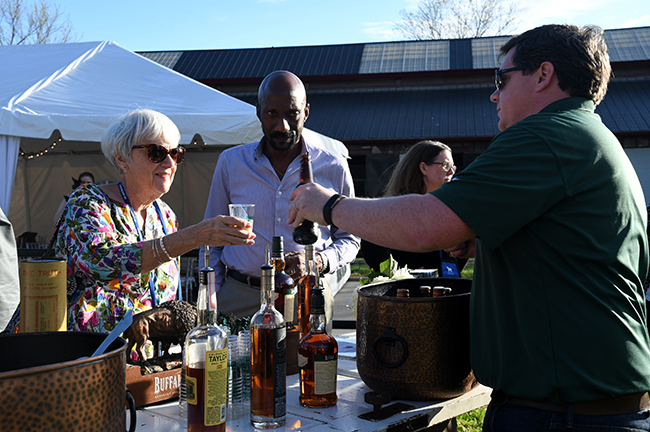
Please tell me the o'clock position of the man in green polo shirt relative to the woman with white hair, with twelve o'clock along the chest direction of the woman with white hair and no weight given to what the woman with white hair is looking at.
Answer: The man in green polo shirt is roughly at 12 o'clock from the woman with white hair.

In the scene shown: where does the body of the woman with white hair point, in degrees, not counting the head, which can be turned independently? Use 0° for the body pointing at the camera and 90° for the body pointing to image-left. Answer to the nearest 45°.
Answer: approximately 315°

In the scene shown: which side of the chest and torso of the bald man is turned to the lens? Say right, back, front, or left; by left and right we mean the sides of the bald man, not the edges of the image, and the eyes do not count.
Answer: front

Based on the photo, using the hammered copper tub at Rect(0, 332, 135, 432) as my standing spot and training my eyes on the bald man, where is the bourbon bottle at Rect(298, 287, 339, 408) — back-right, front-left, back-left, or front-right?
front-right

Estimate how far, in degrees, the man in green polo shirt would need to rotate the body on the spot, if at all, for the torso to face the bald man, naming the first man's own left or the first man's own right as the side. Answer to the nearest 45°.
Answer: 0° — they already face them

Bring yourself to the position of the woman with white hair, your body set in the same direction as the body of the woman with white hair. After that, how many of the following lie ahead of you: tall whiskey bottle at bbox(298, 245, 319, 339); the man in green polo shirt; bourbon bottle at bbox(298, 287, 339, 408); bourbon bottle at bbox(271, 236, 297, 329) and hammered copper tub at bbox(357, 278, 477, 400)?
5

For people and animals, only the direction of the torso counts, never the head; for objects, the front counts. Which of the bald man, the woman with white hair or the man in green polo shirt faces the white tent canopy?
the man in green polo shirt

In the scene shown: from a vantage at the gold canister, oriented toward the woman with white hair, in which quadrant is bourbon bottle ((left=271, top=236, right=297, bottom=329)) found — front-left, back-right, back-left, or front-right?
front-right

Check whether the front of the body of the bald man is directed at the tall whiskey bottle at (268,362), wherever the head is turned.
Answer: yes

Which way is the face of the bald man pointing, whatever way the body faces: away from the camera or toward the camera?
toward the camera

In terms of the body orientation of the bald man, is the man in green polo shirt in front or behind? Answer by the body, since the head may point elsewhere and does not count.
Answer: in front

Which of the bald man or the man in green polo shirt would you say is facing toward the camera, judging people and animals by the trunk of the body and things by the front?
the bald man

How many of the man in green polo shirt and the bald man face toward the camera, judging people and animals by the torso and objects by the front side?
1

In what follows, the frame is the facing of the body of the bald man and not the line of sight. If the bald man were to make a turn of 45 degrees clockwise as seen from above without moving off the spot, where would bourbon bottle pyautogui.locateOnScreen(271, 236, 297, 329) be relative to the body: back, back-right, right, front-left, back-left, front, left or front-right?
front-left

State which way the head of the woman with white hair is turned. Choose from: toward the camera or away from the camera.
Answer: toward the camera

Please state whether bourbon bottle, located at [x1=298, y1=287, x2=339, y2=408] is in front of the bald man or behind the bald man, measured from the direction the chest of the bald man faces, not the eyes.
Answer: in front

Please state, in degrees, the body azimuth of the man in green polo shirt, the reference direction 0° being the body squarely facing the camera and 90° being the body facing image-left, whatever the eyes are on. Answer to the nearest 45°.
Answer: approximately 135°

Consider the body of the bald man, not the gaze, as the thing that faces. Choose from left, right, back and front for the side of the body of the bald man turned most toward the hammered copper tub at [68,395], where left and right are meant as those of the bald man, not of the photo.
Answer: front
